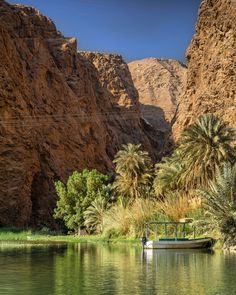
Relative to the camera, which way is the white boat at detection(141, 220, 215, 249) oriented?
to the viewer's right
